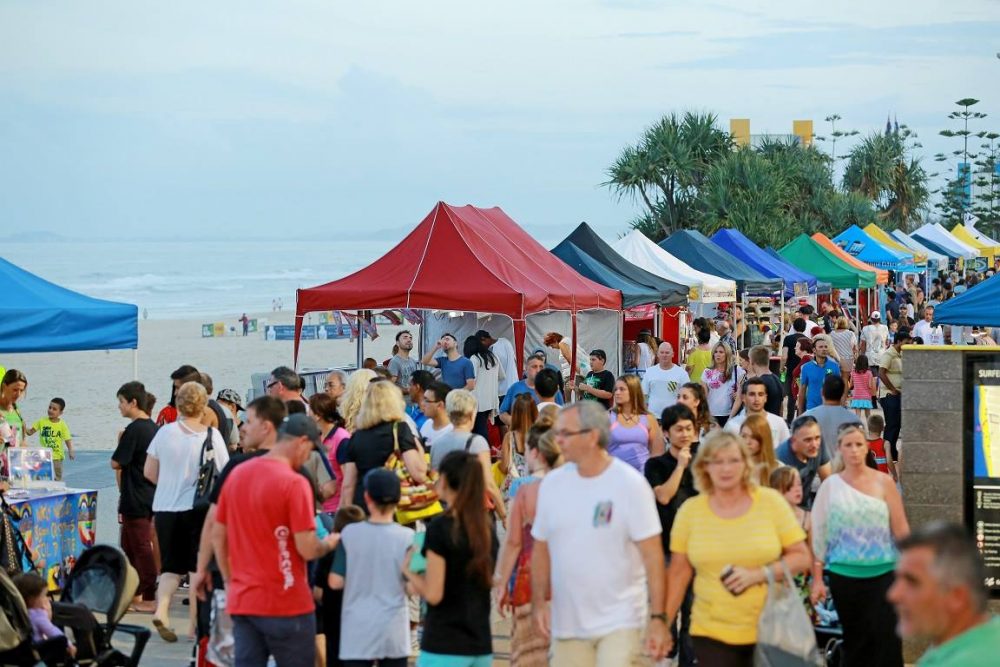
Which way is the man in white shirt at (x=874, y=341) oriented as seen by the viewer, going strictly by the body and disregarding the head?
away from the camera

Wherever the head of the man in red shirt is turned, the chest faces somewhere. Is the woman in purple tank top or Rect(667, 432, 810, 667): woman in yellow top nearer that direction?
the woman in purple tank top

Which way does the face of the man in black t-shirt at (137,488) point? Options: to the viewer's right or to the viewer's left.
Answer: to the viewer's left

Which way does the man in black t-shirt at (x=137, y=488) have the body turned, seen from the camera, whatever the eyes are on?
to the viewer's left

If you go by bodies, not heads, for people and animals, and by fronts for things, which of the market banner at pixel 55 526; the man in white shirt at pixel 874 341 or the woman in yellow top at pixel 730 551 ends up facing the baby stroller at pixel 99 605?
the market banner

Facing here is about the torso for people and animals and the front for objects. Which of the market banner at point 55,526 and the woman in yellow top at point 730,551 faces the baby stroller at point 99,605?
the market banner

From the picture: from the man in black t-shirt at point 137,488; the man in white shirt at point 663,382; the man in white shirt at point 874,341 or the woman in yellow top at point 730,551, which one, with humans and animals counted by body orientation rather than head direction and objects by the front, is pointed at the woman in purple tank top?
the man in white shirt at point 663,382

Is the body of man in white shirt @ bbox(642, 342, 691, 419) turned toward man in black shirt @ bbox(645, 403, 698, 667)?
yes

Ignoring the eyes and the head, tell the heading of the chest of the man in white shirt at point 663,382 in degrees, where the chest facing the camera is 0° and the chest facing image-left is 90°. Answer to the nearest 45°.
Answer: approximately 0°

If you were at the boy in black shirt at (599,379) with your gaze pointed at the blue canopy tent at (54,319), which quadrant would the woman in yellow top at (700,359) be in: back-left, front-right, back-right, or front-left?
back-right
